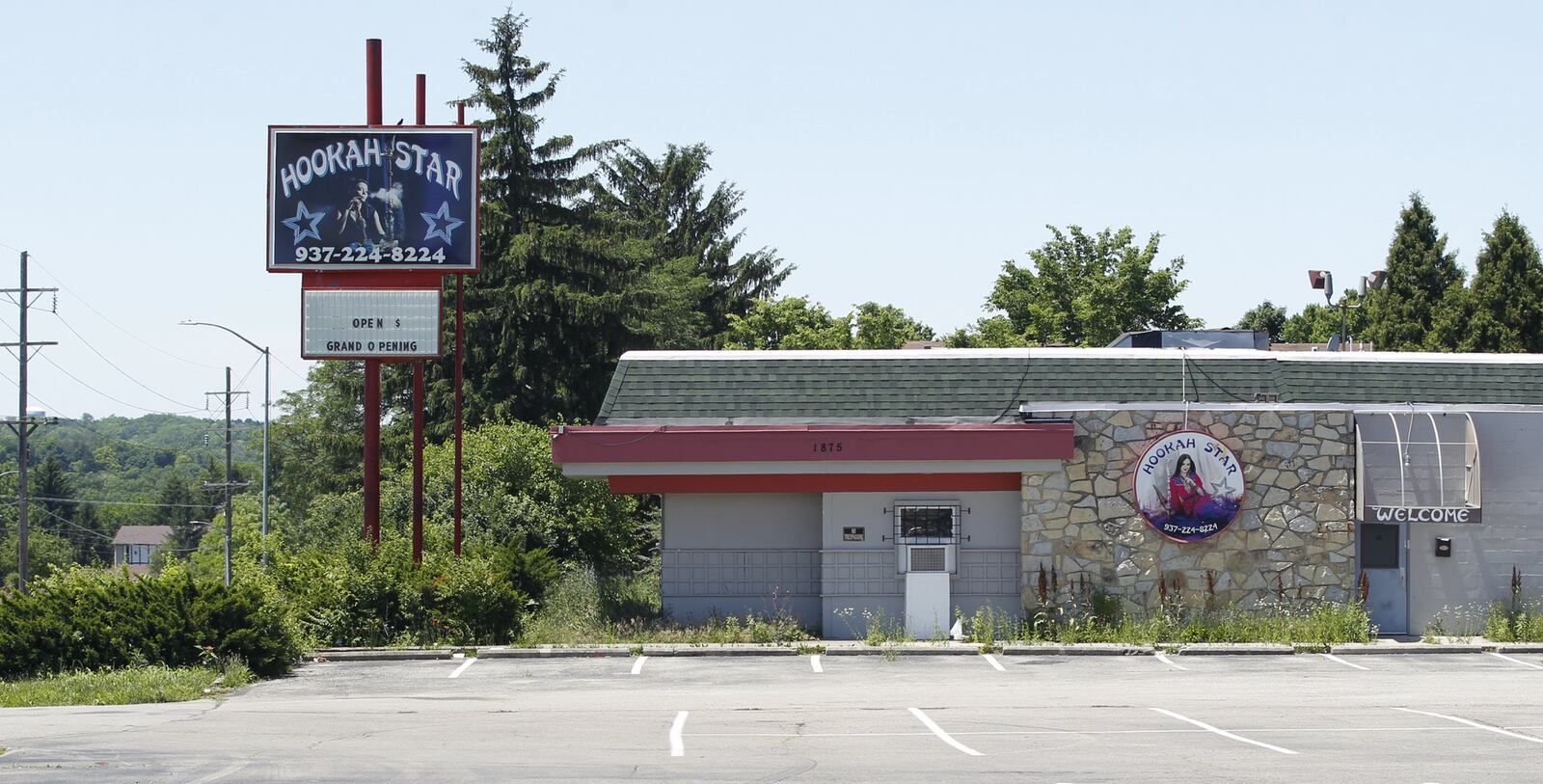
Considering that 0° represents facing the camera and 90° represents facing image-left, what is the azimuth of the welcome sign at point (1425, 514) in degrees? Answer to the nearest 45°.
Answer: approximately 0°

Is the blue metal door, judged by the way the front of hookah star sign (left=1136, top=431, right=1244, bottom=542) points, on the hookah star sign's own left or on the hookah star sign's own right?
on the hookah star sign's own left

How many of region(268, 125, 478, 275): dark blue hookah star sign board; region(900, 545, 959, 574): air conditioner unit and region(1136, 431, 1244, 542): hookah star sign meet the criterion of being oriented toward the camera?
3

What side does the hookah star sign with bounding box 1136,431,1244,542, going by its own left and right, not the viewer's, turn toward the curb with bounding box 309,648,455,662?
right

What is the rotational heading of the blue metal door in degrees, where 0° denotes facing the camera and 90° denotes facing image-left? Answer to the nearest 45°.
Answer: approximately 0°

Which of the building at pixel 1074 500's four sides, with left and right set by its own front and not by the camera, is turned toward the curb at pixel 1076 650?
front
